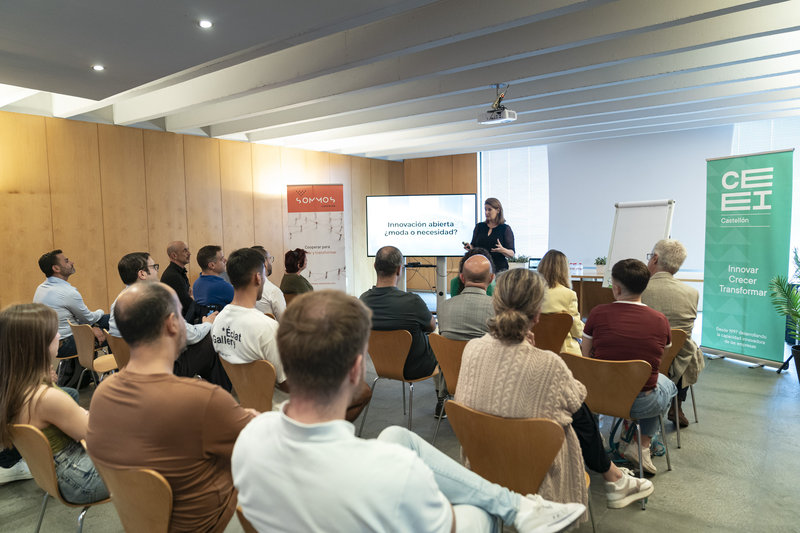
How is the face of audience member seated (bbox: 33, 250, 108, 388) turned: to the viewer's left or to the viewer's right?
to the viewer's right

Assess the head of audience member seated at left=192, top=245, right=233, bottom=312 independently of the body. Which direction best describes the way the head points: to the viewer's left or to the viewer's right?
to the viewer's right

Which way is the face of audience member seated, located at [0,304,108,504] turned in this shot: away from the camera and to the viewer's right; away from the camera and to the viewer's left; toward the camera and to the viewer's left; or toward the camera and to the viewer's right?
away from the camera and to the viewer's right

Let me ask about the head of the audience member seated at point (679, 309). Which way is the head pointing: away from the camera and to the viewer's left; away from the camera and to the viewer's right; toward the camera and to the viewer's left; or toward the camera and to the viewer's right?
away from the camera and to the viewer's left

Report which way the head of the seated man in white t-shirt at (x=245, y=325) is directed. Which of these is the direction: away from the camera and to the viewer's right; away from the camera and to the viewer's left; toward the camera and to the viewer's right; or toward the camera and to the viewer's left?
away from the camera and to the viewer's right

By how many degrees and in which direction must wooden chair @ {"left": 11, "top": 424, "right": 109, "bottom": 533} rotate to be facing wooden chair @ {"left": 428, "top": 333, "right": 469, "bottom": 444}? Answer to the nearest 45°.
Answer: approximately 45° to its right

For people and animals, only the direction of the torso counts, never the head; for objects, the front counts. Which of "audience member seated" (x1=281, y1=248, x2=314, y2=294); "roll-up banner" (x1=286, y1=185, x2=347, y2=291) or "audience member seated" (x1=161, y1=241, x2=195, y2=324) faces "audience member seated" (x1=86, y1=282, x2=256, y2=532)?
the roll-up banner

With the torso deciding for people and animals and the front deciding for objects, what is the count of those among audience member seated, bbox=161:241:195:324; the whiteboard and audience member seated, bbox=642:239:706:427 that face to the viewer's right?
1

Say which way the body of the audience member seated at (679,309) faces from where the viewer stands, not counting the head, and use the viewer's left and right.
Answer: facing away from the viewer and to the left of the viewer

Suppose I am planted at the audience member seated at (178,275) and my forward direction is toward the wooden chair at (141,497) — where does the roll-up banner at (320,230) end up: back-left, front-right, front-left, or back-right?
back-left

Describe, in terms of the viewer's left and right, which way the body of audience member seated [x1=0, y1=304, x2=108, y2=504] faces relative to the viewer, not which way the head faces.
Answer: facing away from the viewer and to the right of the viewer

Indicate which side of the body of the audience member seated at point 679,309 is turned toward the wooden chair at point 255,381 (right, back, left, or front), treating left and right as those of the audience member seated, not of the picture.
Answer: left

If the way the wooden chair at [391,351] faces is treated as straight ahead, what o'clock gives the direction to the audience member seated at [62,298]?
The audience member seated is roughly at 8 o'clock from the wooden chair.

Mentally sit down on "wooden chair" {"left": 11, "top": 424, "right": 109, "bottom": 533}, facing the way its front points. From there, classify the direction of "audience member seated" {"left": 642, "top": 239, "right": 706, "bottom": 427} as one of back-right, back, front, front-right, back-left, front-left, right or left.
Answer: front-right

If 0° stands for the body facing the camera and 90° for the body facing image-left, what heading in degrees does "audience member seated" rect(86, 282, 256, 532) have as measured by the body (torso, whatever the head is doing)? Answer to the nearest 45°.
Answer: approximately 225°

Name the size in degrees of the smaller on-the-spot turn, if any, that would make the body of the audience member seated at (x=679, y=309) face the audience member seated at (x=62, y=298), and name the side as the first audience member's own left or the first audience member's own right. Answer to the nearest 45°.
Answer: approximately 45° to the first audience member's own left

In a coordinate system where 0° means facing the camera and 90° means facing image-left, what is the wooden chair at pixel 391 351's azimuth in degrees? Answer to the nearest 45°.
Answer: approximately 225°

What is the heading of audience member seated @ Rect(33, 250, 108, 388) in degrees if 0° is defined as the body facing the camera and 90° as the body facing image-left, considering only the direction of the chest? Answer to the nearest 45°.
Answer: approximately 270°

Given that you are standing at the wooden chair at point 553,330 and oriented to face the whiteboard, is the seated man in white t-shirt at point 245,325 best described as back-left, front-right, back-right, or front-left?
back-left
